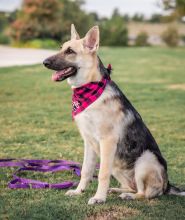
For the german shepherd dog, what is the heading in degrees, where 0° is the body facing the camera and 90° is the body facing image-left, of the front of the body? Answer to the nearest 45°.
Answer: approximately 90°

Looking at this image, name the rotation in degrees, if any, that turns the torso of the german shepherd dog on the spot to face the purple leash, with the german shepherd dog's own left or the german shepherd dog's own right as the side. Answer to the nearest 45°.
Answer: approximately 45° to the german shepherd dog's own right
